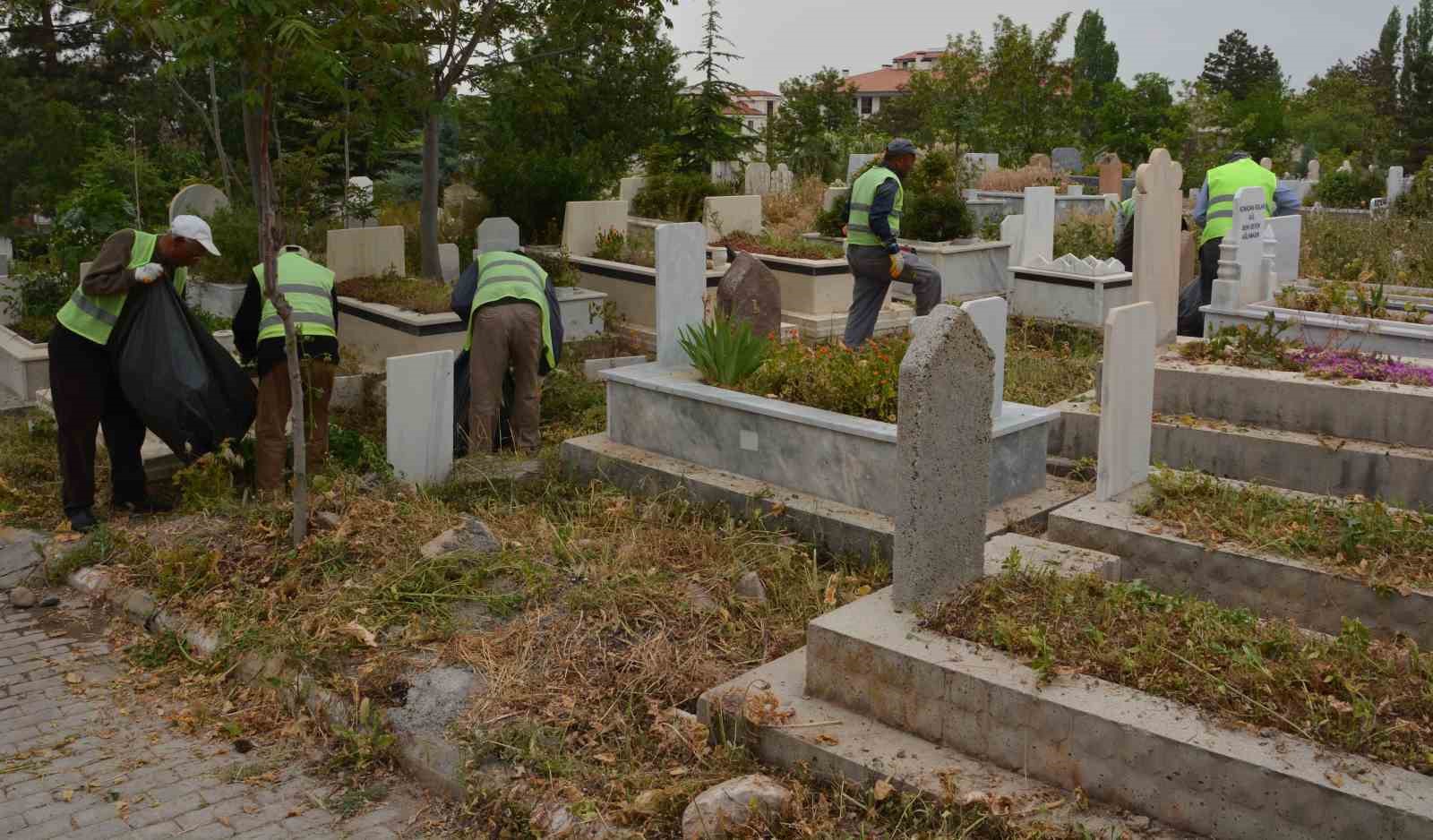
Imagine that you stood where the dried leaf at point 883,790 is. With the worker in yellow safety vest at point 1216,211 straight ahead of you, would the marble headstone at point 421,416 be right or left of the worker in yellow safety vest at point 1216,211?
left

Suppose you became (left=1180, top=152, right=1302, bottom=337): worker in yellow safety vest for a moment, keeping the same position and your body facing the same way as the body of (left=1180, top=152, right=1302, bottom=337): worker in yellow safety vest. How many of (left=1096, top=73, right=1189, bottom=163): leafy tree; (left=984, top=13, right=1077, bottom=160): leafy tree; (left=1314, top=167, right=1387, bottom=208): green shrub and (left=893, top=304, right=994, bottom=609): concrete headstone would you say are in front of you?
3

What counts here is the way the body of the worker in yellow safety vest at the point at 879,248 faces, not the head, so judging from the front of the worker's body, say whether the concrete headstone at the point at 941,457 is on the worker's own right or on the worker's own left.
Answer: on the worker's own right

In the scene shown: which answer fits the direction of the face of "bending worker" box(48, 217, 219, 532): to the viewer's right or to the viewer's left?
to the viewer's right

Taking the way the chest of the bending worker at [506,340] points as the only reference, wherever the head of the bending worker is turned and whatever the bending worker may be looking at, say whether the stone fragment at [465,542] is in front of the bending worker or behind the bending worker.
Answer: behind

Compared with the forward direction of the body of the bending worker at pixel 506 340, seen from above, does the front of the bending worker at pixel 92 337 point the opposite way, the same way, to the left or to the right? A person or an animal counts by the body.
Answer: to the right

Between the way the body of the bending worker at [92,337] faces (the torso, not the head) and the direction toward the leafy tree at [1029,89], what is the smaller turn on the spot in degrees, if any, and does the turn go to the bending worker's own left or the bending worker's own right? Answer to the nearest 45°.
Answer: approximately 45° to the bending worker's own left

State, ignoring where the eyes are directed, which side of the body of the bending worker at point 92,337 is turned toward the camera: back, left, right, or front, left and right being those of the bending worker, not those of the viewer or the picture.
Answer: right

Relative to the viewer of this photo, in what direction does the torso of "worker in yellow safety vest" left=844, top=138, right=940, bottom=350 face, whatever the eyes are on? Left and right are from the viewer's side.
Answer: facing to the right of the viewer

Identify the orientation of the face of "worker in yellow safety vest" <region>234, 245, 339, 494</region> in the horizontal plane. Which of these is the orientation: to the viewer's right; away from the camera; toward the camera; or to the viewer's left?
away from the camera

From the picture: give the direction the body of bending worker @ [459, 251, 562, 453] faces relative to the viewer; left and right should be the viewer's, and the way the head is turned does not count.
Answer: facing away from the viewer

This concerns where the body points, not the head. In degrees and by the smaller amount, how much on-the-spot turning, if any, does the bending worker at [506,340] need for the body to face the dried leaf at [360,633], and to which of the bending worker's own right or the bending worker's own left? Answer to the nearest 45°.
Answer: approximately 180°

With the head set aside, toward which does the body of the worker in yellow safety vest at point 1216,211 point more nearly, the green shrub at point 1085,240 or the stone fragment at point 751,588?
the green shrub

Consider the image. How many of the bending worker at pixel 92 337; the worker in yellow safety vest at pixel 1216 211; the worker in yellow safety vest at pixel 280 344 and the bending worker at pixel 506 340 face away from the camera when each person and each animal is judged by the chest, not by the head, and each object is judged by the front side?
3

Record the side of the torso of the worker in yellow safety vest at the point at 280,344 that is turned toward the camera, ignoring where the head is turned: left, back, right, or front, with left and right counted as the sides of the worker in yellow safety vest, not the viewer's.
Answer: back

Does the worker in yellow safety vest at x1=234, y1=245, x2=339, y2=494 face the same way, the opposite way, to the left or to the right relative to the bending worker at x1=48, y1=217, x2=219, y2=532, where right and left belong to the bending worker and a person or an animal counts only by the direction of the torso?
to the left
